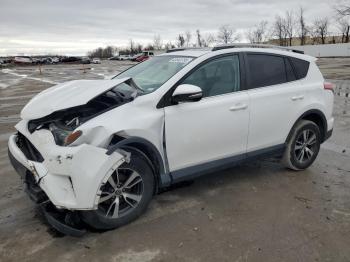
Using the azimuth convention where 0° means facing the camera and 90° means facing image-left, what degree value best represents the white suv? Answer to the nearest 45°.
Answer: approximately 45°
